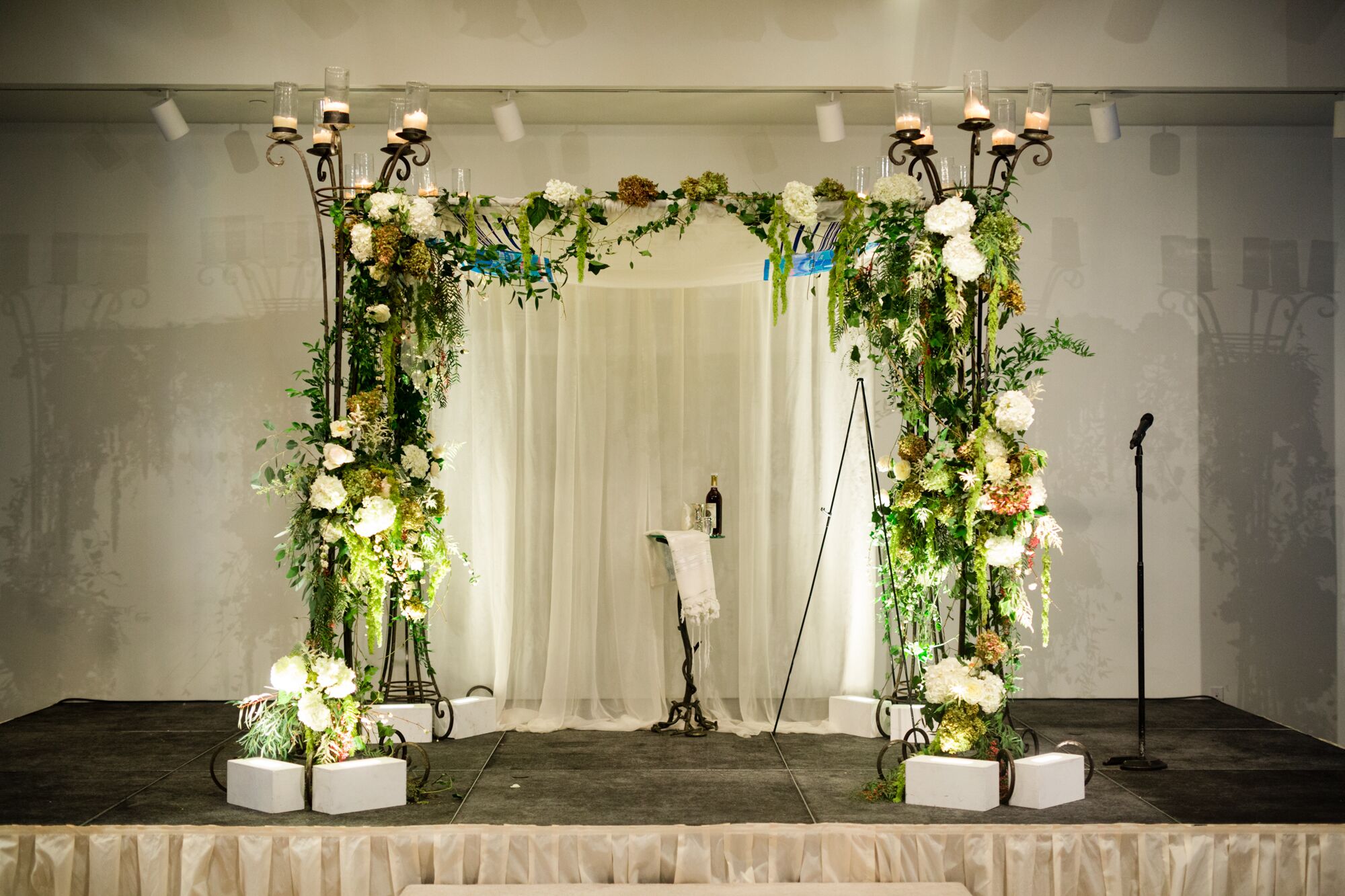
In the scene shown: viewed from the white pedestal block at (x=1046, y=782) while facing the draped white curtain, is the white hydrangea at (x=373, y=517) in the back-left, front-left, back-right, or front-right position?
front-left

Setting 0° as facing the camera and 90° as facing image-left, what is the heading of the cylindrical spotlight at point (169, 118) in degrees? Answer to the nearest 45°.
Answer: approximately 225°

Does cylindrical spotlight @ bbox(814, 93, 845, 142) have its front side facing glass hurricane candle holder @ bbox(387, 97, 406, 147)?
no

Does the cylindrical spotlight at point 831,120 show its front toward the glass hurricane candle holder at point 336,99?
no

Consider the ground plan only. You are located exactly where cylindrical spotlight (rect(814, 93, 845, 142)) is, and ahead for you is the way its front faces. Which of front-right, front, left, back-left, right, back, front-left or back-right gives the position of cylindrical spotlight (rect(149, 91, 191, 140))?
left

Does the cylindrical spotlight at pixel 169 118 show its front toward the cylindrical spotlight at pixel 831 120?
no

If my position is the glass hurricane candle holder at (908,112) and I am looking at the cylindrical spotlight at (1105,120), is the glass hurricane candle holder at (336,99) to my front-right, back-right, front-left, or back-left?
back-left

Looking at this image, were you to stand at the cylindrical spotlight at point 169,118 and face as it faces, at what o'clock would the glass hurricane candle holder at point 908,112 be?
The glass hurricane candle holder is roughly at 3 o'clock from the cylindrical spotlight.

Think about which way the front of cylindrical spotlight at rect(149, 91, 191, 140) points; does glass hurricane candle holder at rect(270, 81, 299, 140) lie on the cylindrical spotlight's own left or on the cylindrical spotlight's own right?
on the cylindrical spotlight's own right

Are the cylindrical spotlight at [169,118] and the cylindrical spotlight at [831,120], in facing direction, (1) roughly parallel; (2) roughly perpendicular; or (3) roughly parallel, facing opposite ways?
roughly parallel

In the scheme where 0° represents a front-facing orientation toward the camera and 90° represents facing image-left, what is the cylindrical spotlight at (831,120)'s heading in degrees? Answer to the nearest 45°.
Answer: approximately 180°
